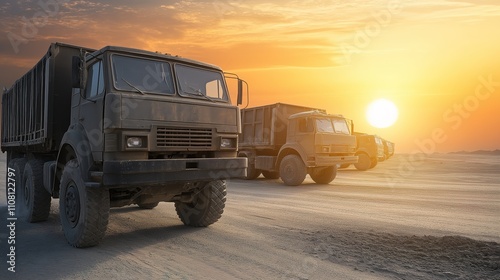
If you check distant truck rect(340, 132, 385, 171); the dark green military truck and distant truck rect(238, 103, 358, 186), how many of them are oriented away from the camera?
0

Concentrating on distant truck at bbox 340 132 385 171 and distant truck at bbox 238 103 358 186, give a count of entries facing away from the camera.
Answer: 0

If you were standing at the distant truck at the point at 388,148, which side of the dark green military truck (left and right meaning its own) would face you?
left

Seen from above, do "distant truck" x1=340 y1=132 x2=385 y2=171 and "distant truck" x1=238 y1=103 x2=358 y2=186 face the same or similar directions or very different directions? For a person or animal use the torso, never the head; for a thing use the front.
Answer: same or similar directions

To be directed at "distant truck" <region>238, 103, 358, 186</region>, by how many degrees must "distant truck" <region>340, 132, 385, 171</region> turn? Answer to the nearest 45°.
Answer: approximately 45° to its right

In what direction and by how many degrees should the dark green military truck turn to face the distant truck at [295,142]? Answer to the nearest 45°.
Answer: approximately 90° to its left

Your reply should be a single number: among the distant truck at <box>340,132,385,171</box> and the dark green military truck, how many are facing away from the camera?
0

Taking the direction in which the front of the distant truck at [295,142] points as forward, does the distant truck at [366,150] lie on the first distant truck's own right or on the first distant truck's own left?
on the first distant truck's own left

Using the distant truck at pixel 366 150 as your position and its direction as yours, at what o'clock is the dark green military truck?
The dark green military truck is roughly at 2 o'clock from the distant truck.

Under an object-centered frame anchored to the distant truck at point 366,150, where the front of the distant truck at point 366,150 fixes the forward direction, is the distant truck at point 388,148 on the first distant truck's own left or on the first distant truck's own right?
on the first distant truck's own left

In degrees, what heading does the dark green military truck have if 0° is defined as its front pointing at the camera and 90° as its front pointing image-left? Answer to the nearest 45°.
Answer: approximately 315°

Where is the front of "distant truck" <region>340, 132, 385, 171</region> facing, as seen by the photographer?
facing the viewer and to the right of the viewer

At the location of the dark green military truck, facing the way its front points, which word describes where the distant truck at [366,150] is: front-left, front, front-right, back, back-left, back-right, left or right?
left

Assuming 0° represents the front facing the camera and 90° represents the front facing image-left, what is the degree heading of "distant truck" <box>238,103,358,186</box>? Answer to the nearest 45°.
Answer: approximately 315°

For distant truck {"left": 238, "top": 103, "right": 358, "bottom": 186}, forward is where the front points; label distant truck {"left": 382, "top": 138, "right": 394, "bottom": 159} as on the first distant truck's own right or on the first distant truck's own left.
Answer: on the first distant truck's own left

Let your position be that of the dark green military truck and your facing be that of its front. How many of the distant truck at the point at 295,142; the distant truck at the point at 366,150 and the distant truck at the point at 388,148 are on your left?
3

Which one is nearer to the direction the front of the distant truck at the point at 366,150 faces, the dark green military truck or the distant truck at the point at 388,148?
the dark green military truck
